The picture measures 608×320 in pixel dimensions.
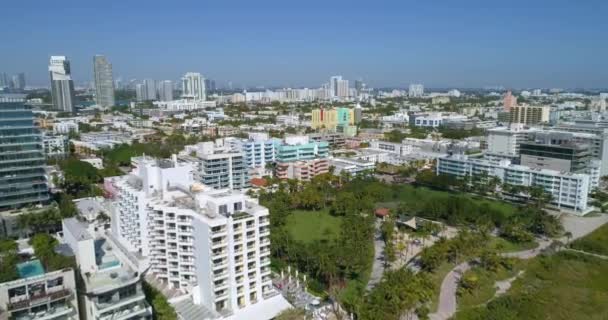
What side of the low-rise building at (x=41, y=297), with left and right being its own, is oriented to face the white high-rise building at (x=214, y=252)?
left

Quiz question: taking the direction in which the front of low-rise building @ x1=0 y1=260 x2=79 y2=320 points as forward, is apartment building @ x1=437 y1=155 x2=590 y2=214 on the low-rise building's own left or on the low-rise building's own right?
on the low-rise building's own left

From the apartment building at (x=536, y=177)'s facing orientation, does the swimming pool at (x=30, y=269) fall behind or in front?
in front

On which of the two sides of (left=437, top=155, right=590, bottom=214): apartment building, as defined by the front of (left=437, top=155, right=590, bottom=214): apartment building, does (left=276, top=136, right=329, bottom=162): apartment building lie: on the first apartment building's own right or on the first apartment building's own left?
on the first apartment building's own right

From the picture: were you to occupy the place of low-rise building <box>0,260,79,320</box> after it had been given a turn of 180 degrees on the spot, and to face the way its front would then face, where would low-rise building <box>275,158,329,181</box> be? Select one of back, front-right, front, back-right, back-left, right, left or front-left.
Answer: front-right

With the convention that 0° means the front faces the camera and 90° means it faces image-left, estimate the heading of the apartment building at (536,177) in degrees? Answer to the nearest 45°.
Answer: approximately 45°

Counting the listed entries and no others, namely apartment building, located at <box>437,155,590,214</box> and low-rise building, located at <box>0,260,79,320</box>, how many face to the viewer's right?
0

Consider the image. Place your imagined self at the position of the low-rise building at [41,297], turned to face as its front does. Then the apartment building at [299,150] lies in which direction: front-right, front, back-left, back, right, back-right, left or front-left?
back-left

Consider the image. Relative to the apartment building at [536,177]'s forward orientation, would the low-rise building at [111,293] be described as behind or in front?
in front

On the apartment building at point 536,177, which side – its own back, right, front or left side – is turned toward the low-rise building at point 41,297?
front
